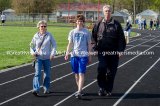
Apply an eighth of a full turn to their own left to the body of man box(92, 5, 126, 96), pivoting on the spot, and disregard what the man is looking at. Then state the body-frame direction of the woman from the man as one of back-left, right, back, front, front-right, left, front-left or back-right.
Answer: back-right

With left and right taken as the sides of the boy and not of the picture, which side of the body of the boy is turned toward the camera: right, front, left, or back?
front

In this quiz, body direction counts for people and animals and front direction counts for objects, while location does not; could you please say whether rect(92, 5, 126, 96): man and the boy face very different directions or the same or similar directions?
same or similar directions

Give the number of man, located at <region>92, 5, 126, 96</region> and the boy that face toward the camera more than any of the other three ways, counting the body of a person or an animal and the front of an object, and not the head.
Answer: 2

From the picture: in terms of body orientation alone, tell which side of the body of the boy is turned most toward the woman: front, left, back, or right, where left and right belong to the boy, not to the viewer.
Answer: right

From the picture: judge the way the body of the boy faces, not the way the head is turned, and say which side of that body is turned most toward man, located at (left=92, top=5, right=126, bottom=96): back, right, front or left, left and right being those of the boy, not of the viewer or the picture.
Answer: left

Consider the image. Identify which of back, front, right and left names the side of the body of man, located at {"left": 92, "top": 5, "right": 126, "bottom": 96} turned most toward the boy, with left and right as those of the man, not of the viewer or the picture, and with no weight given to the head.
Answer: right

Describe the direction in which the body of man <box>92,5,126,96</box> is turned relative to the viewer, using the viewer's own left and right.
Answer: facing the viewer
